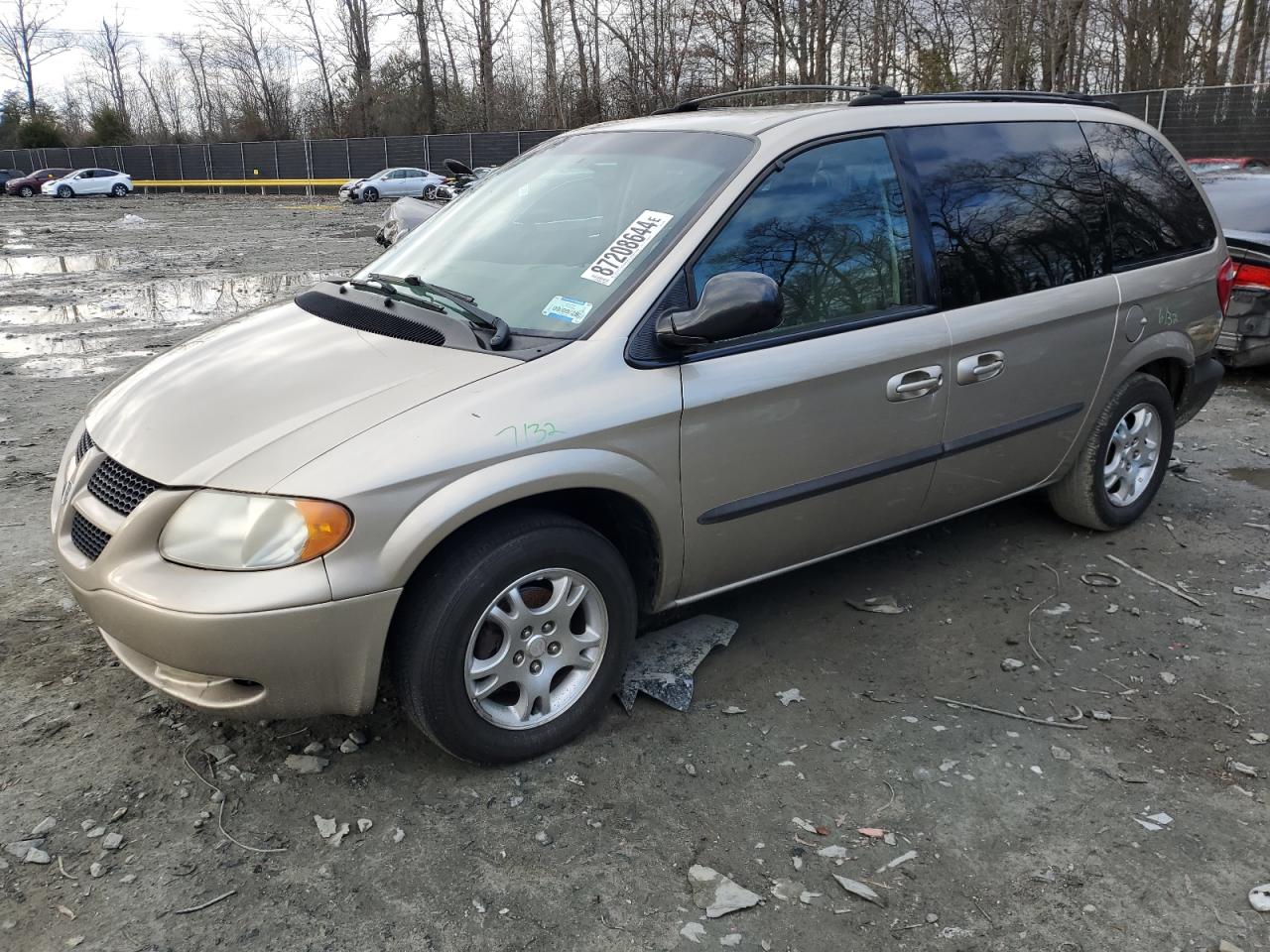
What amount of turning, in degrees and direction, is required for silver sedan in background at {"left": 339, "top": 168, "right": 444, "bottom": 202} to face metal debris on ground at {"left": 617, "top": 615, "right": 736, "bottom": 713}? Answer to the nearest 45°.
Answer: approximately 90° to its left

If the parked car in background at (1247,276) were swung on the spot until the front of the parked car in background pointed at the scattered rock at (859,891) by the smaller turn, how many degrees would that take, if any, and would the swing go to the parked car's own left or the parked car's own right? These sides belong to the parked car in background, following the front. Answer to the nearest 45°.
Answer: approximately 180°

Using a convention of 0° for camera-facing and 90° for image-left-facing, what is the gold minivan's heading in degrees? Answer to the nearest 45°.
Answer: approximately 45°

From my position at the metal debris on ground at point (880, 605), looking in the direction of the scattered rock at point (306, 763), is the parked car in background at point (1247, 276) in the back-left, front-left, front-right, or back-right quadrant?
back-right

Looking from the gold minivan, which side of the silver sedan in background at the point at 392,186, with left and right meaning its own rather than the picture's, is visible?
left

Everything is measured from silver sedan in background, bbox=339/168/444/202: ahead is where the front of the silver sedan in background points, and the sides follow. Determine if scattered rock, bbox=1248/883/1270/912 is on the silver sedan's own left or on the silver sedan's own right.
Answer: on the silver sedan's own left

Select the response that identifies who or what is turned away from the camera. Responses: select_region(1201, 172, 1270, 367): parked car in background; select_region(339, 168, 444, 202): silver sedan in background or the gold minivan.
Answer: the parked car in background

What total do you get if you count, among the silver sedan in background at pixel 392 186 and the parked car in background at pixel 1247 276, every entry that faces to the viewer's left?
1

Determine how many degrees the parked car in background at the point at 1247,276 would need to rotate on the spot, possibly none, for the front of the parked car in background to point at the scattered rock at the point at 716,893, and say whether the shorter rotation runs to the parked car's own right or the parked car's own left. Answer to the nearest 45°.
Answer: approximately 180°

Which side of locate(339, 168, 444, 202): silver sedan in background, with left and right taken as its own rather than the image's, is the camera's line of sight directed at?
left

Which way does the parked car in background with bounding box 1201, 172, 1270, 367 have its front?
away from the camera

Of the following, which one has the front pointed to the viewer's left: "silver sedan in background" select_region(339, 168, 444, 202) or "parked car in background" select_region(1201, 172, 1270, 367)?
the silver sedan in background

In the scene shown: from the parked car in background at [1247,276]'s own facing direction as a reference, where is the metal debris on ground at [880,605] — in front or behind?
behind
